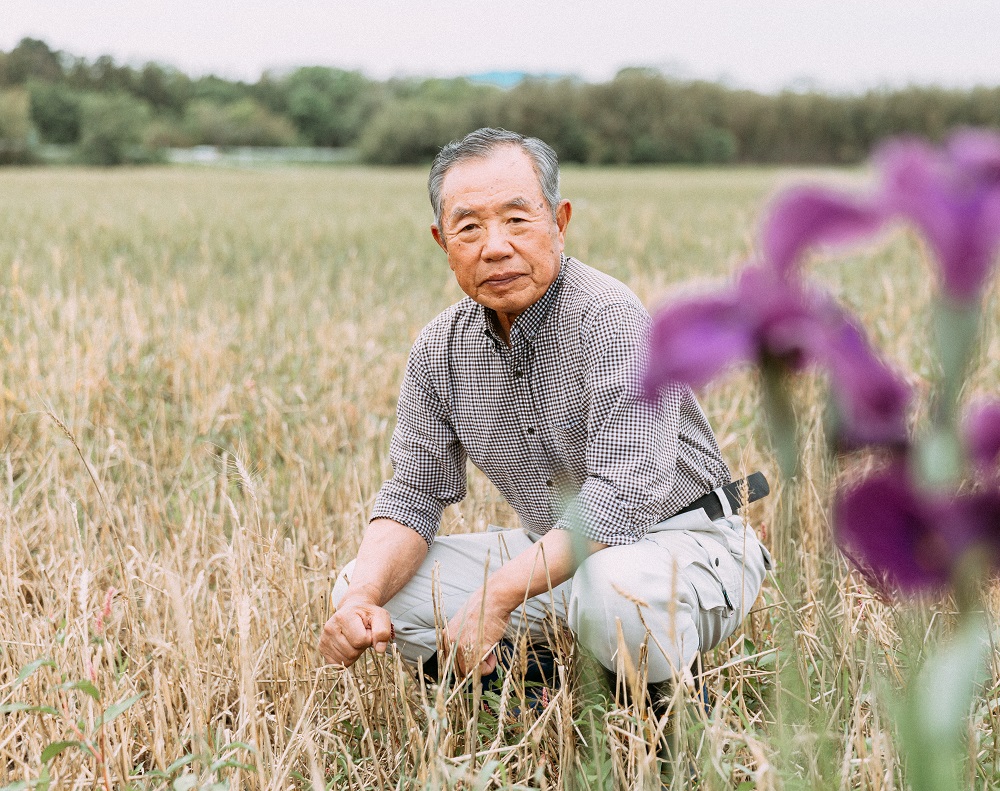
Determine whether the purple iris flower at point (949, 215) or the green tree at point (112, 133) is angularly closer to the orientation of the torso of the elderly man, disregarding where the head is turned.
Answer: the purple iris flower

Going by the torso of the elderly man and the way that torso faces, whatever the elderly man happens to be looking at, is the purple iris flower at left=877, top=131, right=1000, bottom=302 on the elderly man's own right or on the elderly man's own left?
on the elderly man's own left

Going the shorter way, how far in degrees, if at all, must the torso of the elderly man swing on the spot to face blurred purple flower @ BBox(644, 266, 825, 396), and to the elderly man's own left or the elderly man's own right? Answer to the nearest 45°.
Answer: approximately 45° to the elderly man's own left

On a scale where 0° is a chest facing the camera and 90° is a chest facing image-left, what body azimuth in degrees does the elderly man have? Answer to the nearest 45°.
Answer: approximately 45°

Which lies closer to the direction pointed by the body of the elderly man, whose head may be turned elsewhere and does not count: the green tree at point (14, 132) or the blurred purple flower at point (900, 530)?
the blurred purple flower

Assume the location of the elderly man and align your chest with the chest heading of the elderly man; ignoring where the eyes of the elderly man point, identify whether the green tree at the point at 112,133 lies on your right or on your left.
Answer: on your right

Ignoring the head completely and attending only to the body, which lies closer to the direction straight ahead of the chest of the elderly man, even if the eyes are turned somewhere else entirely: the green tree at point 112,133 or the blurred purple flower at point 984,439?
the blurred purple flower

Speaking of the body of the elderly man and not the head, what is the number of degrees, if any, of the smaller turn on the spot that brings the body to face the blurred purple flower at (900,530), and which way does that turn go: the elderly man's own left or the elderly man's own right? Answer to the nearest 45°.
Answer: approximately 45° to the elderly man's own left
